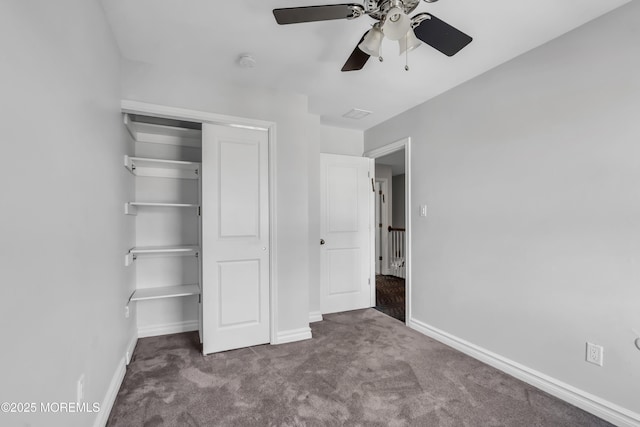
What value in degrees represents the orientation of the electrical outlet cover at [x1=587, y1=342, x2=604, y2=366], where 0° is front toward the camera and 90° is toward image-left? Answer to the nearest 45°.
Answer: approximately 45°

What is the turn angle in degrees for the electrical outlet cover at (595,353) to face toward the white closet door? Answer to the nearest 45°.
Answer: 0° — it already faces it
